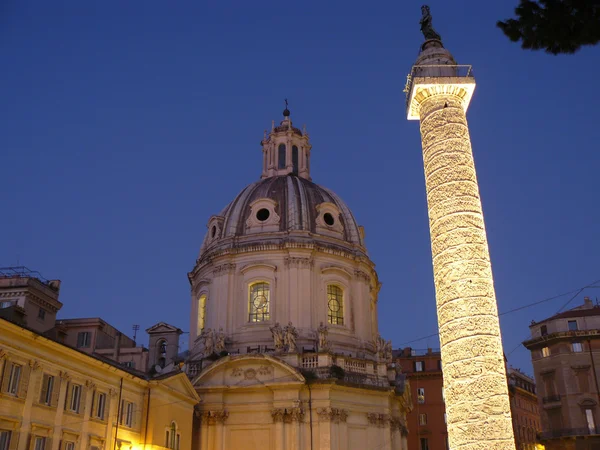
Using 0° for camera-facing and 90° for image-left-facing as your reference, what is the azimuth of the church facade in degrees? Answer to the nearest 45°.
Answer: approximately 45°

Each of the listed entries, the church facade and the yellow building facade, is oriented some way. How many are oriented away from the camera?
0

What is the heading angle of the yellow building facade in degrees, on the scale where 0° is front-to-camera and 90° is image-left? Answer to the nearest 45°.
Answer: approximately 315°

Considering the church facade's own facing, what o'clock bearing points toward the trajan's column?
The trajan's column is roughly at 10 o'clock from the church facade.

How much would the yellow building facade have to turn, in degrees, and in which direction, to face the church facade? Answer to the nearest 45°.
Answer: approximately 90° to its left

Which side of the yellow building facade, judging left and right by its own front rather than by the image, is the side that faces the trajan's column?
front

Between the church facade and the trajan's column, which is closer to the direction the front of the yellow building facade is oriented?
the trajan's column
